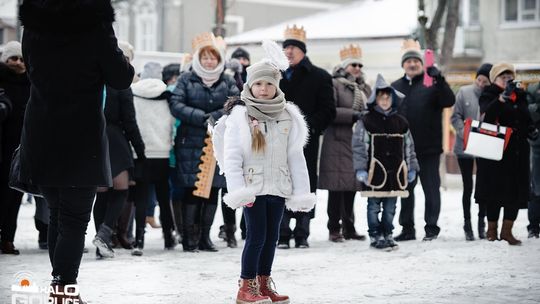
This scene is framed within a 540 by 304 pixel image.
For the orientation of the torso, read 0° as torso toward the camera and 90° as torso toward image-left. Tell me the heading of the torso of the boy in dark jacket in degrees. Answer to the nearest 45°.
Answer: approximately 0°

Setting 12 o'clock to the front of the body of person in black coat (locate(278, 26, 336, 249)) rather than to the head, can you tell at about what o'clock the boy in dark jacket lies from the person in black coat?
The boy in dark jacket is roughly at 8 o'clock from the person in black coat.

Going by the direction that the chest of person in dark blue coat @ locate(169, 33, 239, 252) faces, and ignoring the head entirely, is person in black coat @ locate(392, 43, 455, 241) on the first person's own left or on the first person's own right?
on the first person's own left

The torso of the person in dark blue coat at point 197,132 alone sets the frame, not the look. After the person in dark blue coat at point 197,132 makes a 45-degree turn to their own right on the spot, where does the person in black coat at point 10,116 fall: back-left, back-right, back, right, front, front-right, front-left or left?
front-right

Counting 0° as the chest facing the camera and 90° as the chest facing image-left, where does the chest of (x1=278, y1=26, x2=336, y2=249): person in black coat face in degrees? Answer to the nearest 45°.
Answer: approximately 45°

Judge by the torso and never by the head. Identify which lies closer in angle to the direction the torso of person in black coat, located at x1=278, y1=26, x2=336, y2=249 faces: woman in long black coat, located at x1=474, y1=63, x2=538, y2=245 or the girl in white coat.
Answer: the girl in white coat

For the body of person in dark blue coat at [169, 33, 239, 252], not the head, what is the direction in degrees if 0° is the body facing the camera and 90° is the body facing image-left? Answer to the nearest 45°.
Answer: approximately 0°

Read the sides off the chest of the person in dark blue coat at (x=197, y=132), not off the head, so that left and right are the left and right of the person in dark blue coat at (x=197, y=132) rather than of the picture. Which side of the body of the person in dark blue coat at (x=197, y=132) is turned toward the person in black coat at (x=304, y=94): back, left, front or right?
left

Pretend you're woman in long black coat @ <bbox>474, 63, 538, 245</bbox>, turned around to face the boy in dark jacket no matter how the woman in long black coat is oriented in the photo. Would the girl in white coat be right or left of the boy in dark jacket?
left

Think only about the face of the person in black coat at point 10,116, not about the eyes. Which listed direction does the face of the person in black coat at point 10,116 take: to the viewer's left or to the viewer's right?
to the viewer's right

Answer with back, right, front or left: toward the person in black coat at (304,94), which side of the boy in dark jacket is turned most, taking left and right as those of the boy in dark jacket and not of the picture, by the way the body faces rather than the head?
right
